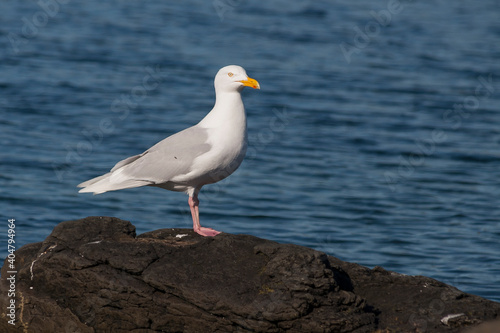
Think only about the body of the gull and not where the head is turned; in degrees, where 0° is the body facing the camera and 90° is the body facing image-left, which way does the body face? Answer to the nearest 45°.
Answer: approximately 270°
